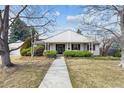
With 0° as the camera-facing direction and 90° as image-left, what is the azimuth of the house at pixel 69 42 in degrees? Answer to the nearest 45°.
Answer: approximately 0°

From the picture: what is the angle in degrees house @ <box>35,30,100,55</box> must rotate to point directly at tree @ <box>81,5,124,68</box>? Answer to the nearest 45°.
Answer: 0° — it already faces it

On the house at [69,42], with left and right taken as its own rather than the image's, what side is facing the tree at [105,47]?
left
